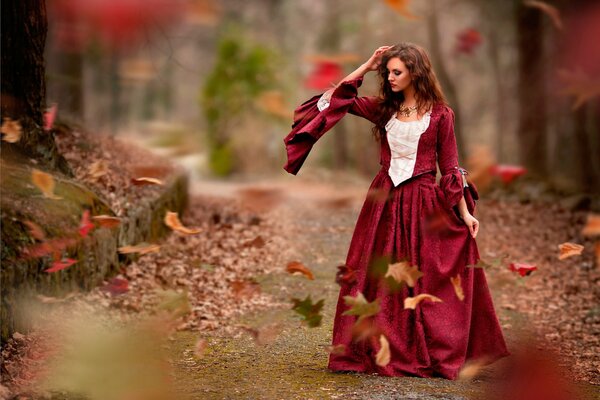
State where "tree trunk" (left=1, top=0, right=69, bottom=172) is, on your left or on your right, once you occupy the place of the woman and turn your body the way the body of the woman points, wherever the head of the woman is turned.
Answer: on your right

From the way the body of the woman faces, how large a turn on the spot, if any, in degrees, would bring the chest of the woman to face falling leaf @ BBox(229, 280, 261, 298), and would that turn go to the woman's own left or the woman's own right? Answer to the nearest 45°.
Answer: approximately 90° to the woman's own right

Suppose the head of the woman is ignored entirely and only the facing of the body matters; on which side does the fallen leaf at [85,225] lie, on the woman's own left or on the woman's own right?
on the woman's own right

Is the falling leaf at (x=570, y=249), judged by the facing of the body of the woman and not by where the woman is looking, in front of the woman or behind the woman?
behind

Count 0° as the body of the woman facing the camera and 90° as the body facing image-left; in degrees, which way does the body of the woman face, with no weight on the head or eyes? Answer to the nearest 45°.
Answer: approximately 45°

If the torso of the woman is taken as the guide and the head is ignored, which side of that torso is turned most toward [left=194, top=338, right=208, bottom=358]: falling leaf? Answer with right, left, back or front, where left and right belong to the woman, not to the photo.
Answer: right

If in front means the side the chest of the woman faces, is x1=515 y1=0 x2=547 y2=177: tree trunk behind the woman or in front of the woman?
behind

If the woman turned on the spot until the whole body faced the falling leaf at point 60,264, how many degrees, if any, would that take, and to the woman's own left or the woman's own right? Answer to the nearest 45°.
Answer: approximately 45° to the woman's own right
